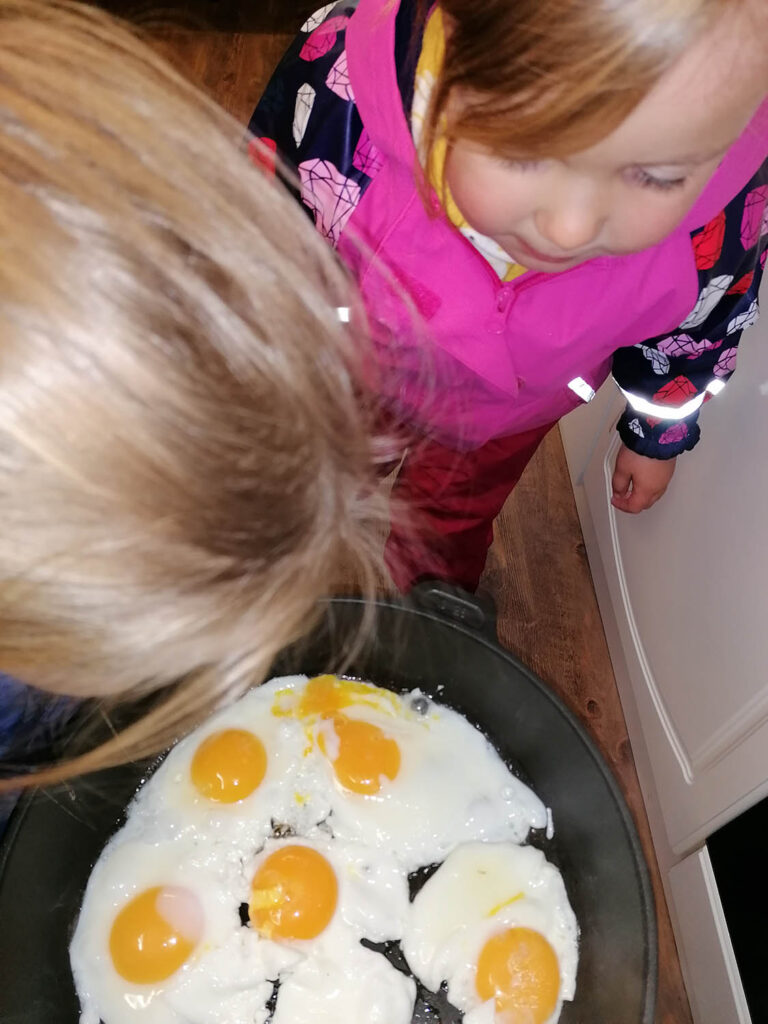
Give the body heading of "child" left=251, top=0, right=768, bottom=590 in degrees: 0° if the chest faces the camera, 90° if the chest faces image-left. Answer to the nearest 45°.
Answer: approximately 0°
